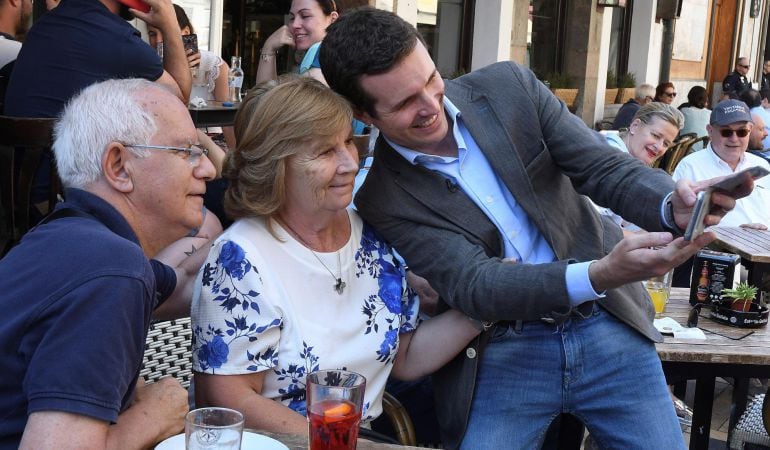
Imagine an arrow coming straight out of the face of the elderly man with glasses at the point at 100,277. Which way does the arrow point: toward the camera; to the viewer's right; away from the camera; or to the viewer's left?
to the viewer's right

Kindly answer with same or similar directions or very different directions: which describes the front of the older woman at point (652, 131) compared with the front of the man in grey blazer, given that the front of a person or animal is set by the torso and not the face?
same or similar directions

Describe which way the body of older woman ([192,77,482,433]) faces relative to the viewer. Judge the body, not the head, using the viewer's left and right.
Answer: facing the viewer and to the right of the viewer

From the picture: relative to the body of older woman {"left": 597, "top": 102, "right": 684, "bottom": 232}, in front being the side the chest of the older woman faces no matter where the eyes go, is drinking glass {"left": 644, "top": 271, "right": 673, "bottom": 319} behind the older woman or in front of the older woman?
in front

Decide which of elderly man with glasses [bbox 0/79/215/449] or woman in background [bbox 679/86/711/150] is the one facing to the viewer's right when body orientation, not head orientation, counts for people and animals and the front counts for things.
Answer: the elderly man with glasses

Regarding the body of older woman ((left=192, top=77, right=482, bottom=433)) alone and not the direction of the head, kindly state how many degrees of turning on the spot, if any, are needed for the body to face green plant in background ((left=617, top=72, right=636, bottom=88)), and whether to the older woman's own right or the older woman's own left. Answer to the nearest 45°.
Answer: approximately 135° to the older woman's own left

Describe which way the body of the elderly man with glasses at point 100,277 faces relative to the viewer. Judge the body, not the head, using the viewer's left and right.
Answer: facing to the right of the viewer

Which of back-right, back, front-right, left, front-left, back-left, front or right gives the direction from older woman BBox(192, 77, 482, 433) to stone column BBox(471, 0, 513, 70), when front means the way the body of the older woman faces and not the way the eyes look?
back-left

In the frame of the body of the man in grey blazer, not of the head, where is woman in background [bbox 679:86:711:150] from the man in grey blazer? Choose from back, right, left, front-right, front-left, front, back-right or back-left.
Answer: back-left

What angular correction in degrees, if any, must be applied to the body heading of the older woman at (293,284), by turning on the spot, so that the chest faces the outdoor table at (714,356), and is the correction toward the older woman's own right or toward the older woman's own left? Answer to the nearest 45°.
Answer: approximately 90° to the older woman's own left

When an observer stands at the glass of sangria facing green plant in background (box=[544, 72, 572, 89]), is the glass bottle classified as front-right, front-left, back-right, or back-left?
front-left
